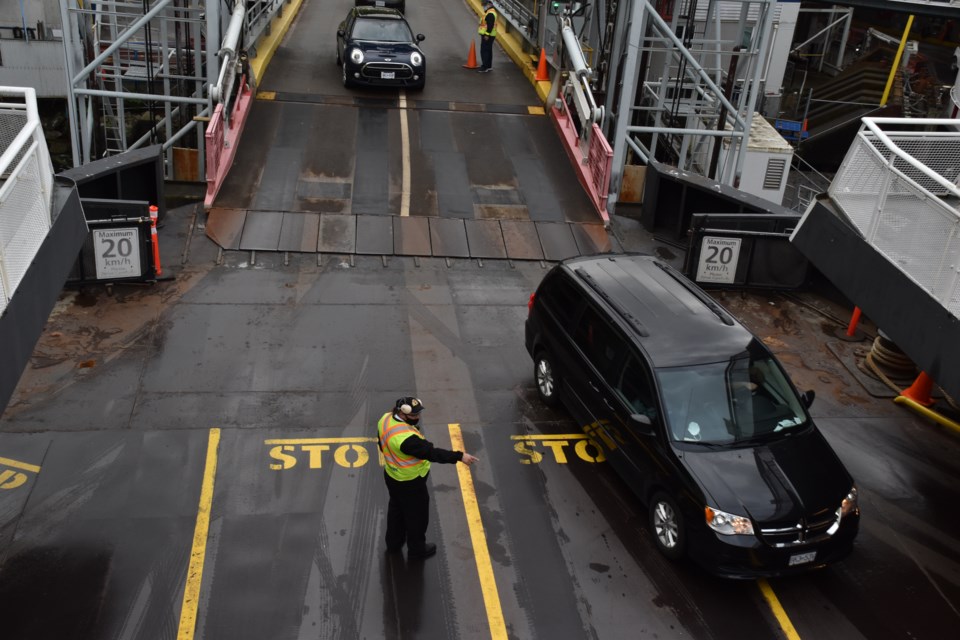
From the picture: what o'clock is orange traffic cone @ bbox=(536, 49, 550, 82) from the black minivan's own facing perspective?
The orange traffic cone is roughly at 7 o'clock from the black minivan.

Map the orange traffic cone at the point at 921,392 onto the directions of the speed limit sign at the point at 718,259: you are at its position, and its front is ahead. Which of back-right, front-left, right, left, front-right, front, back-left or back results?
front-left

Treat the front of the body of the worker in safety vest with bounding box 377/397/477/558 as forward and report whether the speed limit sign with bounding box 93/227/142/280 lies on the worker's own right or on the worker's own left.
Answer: on the worker's own left

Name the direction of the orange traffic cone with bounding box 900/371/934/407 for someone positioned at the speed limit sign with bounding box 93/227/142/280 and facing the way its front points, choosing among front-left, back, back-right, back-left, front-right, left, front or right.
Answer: front-left

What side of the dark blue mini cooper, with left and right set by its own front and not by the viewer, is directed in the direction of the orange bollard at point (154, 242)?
front

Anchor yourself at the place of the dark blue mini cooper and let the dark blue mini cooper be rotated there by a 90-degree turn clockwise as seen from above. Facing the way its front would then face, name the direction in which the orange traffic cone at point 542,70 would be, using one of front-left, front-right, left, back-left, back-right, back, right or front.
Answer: back

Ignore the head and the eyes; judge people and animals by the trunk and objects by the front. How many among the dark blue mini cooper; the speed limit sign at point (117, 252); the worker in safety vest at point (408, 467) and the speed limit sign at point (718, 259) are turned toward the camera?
3

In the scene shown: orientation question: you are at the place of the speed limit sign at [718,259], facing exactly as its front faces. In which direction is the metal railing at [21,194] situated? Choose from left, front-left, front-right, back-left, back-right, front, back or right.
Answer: front-right

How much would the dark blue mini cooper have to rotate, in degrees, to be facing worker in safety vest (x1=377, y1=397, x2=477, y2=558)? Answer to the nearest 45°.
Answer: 0° — it already faces them

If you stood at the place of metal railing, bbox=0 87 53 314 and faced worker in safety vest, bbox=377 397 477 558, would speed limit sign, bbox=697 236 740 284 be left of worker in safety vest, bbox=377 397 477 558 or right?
left

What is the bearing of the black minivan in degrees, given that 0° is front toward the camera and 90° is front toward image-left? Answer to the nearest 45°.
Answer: approximately 315°

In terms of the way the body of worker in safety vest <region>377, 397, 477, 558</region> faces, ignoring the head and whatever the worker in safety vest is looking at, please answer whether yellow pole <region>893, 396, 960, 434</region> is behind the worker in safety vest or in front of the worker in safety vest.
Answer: in front
